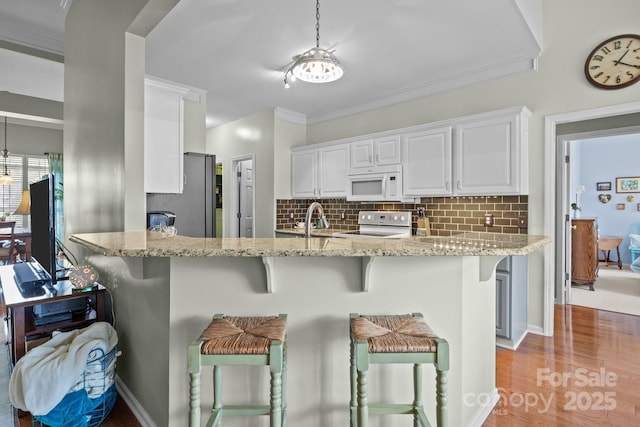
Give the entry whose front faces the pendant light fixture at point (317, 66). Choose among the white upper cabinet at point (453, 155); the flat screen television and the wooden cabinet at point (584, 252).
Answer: the white upper cabinet

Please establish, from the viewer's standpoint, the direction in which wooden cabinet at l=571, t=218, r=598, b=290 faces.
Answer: facing to the right of the viewer

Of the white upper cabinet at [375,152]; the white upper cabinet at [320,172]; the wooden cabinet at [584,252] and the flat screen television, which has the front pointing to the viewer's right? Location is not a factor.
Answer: the wooden cabinet

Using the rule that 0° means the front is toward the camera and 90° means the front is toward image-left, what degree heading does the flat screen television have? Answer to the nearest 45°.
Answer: approximately 90°

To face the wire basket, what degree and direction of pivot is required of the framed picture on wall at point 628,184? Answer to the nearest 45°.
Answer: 0° — it already faces it

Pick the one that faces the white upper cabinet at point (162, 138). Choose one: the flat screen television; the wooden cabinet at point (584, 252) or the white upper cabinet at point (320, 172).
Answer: the white upper cabinet at point (320, 172)

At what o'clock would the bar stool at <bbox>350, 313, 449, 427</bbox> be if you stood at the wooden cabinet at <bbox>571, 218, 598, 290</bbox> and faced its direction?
The bar stool is roughly at 3 o'clock from the wooden cabinet.

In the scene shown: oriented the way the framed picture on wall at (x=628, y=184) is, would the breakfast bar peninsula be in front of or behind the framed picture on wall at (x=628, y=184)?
in front

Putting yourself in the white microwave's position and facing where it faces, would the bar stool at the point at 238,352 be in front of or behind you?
in front

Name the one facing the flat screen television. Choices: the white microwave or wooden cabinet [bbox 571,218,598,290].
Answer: the white microwave

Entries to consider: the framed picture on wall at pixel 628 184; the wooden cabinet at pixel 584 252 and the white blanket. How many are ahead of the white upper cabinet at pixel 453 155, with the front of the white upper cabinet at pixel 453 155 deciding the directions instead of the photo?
1
